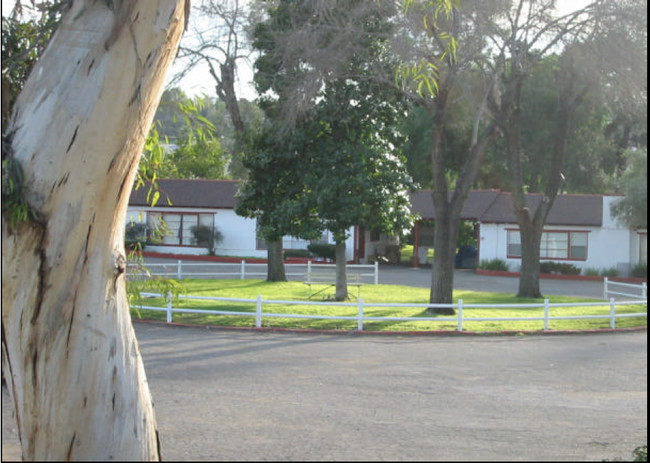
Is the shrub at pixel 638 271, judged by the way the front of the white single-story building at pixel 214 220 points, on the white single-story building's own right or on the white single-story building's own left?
on the white single-story building's own left

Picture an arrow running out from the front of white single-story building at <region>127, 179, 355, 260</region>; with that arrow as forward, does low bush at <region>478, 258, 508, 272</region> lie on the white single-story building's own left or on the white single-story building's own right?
on the white single-story building's own left

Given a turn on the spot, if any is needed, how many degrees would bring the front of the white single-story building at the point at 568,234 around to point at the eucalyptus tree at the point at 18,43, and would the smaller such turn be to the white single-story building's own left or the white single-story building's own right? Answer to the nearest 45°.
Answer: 0° — it already faces it

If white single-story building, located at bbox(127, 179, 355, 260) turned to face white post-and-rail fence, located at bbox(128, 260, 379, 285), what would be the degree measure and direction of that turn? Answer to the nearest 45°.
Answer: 0° — it already faces it

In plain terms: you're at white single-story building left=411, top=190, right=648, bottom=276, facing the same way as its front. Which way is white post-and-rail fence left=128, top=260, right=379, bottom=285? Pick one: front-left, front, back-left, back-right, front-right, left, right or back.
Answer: front-right

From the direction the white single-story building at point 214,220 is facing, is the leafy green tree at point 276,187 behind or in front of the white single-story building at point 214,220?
in front

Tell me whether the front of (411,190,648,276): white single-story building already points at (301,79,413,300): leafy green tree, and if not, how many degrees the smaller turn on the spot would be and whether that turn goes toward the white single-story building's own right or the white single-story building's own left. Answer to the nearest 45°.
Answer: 0° — it already faces it

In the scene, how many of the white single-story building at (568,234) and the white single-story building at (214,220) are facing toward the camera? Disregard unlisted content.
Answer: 2

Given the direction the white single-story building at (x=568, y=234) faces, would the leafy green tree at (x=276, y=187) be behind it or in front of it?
in front

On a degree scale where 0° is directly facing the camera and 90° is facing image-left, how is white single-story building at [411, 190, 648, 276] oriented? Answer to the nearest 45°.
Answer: approximately 0°

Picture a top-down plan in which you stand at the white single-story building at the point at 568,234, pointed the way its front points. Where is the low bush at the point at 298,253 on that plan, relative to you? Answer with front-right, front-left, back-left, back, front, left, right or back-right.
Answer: right

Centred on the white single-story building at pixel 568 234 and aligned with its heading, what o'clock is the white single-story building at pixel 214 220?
the white single-story building at pixel 214 220 is roughly at 3 o'clock from the white single-story building at pixel 568 234.
